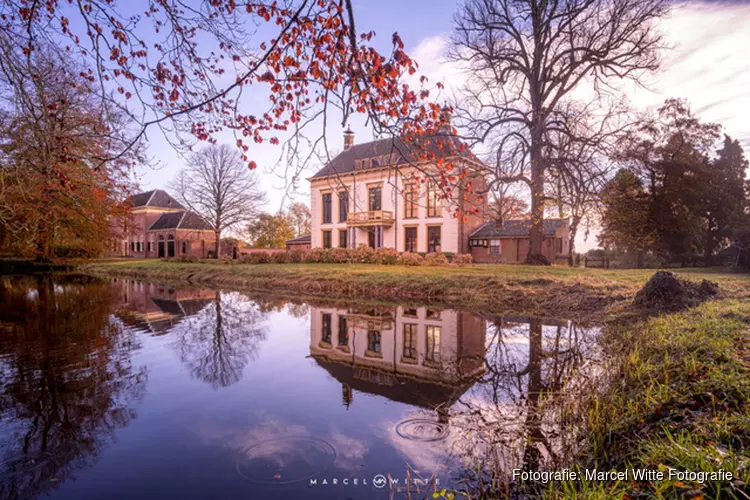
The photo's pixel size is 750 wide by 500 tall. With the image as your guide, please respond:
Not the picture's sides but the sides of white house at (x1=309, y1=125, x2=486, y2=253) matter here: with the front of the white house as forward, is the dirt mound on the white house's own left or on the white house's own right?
on the white house's own left

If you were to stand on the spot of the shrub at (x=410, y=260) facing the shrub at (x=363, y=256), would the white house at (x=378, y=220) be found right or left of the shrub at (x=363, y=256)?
right

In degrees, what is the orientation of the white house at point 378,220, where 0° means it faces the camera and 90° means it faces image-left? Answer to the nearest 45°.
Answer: approximately 45°

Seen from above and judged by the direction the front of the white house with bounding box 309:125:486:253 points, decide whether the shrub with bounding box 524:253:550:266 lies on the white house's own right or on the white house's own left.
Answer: on the white house's own left

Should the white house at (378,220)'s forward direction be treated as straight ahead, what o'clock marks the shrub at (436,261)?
The shrub is roughly at 10 o'clock from the white house.

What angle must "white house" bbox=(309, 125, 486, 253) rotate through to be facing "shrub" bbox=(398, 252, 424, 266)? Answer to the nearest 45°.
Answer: approximately 45° to its left

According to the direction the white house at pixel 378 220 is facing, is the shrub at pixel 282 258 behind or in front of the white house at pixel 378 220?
in front
